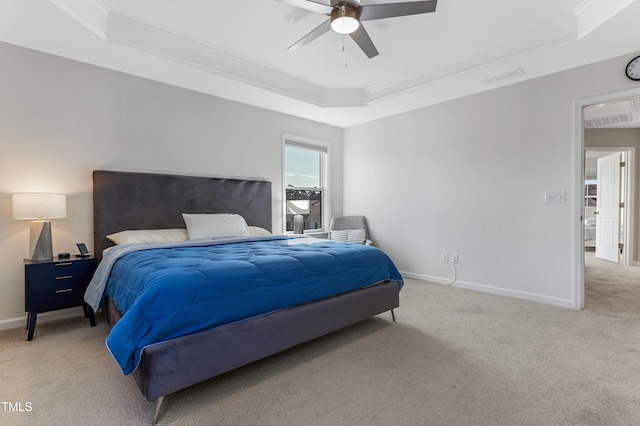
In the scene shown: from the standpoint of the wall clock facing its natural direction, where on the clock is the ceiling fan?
The ceiling fan is roughly at 1 o'clock from the wall clock.

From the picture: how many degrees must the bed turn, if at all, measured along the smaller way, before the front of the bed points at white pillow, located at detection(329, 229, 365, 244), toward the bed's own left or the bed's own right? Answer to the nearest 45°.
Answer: approximately 90° to the bed's own left

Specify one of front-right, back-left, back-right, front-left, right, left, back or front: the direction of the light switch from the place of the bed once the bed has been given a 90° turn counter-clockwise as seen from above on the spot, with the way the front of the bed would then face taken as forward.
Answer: front-right

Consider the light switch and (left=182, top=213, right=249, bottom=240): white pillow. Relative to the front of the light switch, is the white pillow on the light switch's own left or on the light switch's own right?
on the light switch's own right

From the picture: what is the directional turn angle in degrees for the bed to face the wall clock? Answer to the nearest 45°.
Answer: approximately 45° to its left

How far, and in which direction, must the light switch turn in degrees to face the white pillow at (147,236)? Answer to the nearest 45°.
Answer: approximately 45° to its right

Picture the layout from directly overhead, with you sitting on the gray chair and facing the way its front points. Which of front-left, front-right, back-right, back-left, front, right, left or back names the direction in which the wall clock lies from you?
front-left

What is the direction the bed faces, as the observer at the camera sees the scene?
facing the viewer and to the right of the viewer

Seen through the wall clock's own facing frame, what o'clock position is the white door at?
The white door is roughly at 6 o'clock from the wall clock.

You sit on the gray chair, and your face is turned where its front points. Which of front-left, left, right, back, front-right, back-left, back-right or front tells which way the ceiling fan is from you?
front

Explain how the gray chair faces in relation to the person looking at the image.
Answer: facing the viewer

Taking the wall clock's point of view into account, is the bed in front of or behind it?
in front
